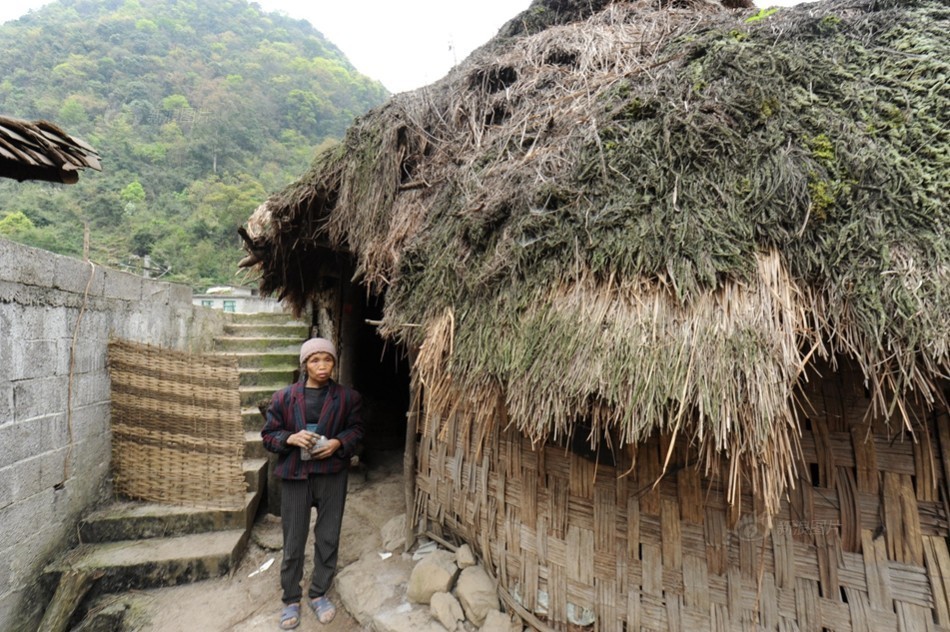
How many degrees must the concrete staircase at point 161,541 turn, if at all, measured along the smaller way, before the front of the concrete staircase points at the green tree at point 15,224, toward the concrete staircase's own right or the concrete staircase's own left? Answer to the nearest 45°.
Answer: approximately 180°

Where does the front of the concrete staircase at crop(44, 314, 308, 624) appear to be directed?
toward the camera

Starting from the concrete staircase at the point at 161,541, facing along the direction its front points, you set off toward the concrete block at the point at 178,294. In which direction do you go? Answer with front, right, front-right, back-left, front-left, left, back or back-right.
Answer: back

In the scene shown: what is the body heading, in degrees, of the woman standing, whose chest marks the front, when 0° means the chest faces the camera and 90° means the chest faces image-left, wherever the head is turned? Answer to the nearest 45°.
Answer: approximately 0°

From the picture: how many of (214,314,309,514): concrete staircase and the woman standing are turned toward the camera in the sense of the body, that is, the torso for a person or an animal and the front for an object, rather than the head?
2

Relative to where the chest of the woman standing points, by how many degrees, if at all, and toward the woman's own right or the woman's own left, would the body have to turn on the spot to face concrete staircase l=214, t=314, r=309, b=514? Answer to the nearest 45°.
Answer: approximately 180°

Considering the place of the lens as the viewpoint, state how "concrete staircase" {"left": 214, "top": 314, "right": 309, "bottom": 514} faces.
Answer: facing the viewer

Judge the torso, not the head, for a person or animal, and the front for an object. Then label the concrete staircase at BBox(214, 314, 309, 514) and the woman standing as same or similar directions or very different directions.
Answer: same or similar directions

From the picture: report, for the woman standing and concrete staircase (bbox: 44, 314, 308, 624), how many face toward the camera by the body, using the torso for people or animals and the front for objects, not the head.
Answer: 2

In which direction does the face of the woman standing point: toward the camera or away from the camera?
toward the camera

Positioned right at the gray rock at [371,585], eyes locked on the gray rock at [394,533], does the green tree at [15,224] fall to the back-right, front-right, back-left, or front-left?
front-left
